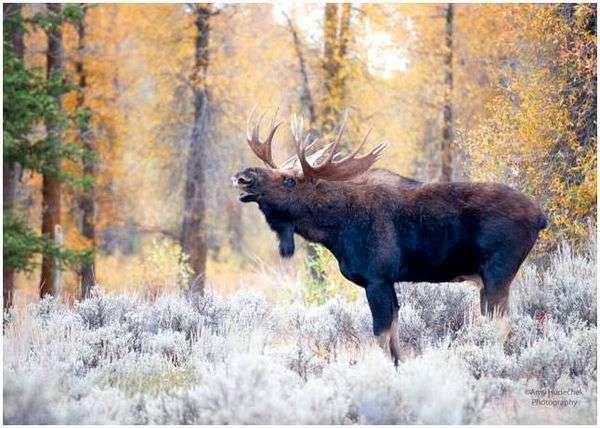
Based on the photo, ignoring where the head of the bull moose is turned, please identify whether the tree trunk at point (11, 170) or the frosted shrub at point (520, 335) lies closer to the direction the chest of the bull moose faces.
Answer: the tree trunk

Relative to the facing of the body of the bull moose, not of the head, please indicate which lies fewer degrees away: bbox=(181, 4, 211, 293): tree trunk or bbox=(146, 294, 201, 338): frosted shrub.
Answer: the frosted shrub

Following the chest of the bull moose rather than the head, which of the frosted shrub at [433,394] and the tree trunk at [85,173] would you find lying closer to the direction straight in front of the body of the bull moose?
the tree trunk

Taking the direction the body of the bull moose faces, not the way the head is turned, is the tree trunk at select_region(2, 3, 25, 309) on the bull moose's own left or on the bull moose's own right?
on the bull moose's own right

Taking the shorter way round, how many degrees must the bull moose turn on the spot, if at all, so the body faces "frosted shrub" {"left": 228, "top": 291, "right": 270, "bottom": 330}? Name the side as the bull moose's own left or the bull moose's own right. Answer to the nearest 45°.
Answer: approximately 45° to the bull moose's own right

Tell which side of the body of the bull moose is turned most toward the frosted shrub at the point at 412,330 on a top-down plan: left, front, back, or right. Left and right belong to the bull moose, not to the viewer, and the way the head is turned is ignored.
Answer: right

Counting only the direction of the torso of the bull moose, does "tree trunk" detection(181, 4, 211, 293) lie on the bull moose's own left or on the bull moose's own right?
on the bull moose's own right

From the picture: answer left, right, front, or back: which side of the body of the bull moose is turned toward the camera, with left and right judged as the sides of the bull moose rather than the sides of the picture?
left

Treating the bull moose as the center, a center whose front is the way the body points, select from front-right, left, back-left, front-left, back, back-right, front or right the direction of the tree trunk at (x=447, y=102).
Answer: right

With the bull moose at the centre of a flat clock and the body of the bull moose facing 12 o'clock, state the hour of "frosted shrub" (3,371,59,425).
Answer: The frosted shrub is roughly at 11 o'clock from the bull moose.

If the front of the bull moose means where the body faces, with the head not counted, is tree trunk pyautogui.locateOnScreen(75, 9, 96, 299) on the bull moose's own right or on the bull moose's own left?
on the bull moose's own right

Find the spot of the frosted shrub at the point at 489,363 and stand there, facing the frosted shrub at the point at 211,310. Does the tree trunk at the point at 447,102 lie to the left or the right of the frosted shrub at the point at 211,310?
right

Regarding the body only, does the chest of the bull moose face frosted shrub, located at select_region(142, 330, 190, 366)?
yes
